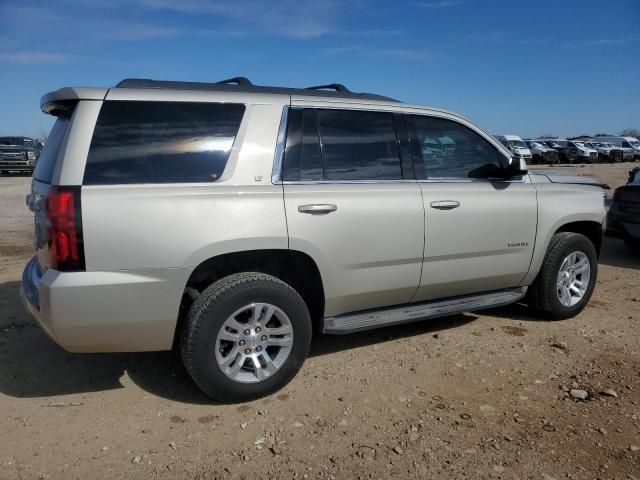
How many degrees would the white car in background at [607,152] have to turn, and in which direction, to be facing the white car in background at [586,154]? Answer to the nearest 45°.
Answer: approximately 90° to its right

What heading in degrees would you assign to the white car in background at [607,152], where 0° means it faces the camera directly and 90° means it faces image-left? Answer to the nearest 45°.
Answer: approximately 315°

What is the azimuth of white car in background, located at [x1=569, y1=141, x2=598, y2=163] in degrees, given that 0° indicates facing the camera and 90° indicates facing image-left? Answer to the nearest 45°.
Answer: approximately 315°

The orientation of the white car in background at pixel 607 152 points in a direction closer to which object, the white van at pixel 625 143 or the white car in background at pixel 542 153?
the white car in background

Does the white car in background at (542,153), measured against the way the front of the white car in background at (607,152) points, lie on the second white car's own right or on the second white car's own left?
on the second white car's own right

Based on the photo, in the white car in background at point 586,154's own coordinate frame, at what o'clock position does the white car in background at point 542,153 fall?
the white car in background at point 542,153 is roughly at 3 o'clock from the white car in background at point 586,154.

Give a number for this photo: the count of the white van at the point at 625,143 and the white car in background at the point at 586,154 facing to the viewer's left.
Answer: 0

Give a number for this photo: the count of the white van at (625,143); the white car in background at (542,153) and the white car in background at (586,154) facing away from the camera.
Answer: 0

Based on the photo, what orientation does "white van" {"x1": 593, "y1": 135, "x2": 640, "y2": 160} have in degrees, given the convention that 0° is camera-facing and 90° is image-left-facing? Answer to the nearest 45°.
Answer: approximately 315°

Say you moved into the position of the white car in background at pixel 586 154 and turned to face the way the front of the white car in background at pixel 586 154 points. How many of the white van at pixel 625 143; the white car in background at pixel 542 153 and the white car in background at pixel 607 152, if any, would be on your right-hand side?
1

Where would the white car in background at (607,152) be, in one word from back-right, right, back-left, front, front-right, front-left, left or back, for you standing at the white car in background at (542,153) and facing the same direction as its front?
left

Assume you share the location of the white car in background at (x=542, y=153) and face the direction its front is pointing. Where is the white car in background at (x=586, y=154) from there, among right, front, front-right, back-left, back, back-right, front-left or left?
left

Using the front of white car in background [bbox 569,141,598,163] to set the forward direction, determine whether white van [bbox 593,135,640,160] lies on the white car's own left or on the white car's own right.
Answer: on the white car's own left

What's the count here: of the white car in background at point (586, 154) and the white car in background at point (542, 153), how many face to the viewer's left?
0
